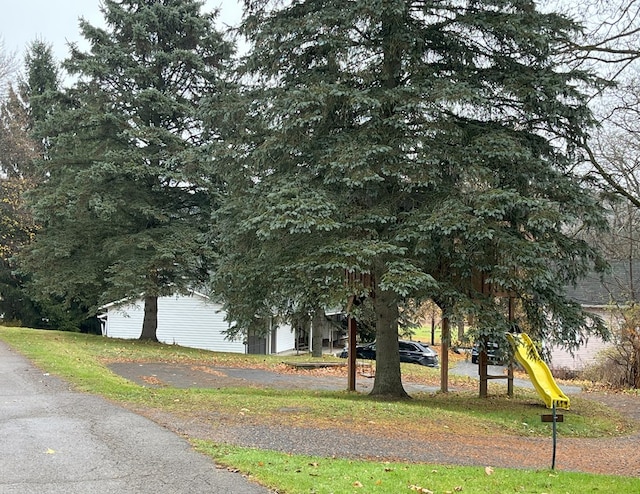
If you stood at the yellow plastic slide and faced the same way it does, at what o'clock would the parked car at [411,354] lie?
The parked car is roughly at 7 o'clock from the yellow plastic slide.

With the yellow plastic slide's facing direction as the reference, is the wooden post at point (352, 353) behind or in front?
behind

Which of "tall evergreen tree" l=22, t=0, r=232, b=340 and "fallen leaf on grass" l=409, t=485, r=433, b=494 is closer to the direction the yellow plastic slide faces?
the fallen leaf on grass

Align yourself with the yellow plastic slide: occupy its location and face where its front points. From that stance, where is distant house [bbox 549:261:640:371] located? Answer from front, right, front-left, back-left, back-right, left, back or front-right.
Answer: back-left

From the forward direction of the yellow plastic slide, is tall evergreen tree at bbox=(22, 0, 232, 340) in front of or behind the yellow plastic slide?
behind

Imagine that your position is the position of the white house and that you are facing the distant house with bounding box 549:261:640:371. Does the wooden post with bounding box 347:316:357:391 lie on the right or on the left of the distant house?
right

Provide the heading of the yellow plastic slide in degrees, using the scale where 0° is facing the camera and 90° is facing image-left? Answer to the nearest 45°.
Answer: approximately 315°

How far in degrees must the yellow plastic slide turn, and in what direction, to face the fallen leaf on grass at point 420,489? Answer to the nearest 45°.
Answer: approximately 45° to its right

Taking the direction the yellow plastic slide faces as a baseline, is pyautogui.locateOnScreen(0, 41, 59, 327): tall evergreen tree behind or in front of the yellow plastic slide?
behind

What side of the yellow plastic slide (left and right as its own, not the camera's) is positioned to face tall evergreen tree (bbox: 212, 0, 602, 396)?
right

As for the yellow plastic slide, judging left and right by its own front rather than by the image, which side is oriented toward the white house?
back
